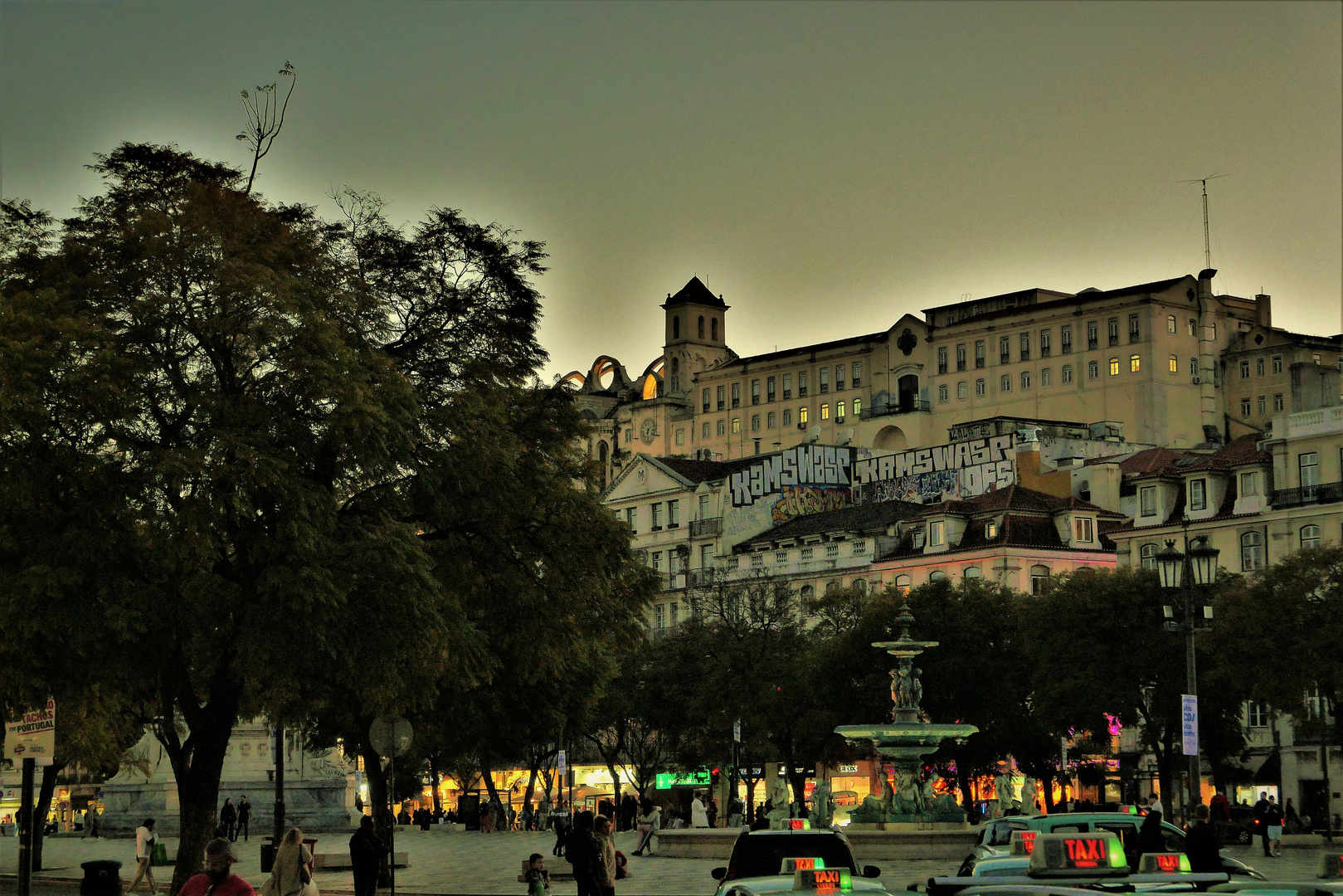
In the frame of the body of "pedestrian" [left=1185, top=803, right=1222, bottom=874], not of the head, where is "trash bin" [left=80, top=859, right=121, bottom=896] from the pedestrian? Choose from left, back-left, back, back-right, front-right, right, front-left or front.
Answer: left

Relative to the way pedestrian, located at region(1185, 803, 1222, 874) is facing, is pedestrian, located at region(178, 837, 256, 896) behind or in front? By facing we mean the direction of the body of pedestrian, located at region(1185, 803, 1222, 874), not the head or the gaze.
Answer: behind

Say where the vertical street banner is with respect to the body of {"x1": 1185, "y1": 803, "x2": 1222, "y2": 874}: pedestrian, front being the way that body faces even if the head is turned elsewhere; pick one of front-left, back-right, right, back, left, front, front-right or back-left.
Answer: front

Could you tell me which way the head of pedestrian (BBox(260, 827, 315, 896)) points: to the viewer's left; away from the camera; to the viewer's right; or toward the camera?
away from the camera

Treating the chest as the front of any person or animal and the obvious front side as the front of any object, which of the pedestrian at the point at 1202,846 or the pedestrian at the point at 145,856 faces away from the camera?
the pedestrian at the point at 1202,846

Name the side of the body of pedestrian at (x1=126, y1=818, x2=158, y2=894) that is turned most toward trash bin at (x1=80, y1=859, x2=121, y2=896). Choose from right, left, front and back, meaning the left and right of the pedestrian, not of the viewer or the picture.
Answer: right

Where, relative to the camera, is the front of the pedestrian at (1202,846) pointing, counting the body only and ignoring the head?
away from the camera

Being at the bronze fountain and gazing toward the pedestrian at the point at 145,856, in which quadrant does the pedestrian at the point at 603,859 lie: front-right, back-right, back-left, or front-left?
front-left
